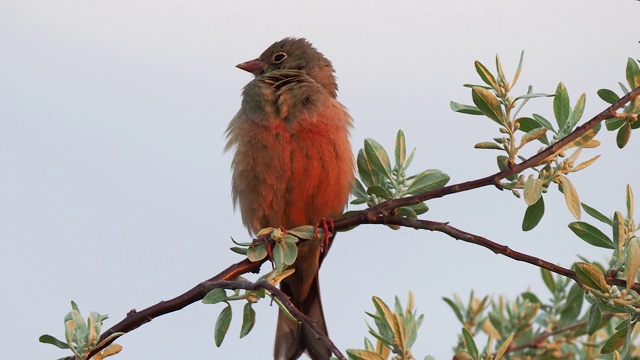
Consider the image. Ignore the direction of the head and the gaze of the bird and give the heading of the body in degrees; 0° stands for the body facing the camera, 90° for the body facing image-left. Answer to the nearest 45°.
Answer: approximately 0°
